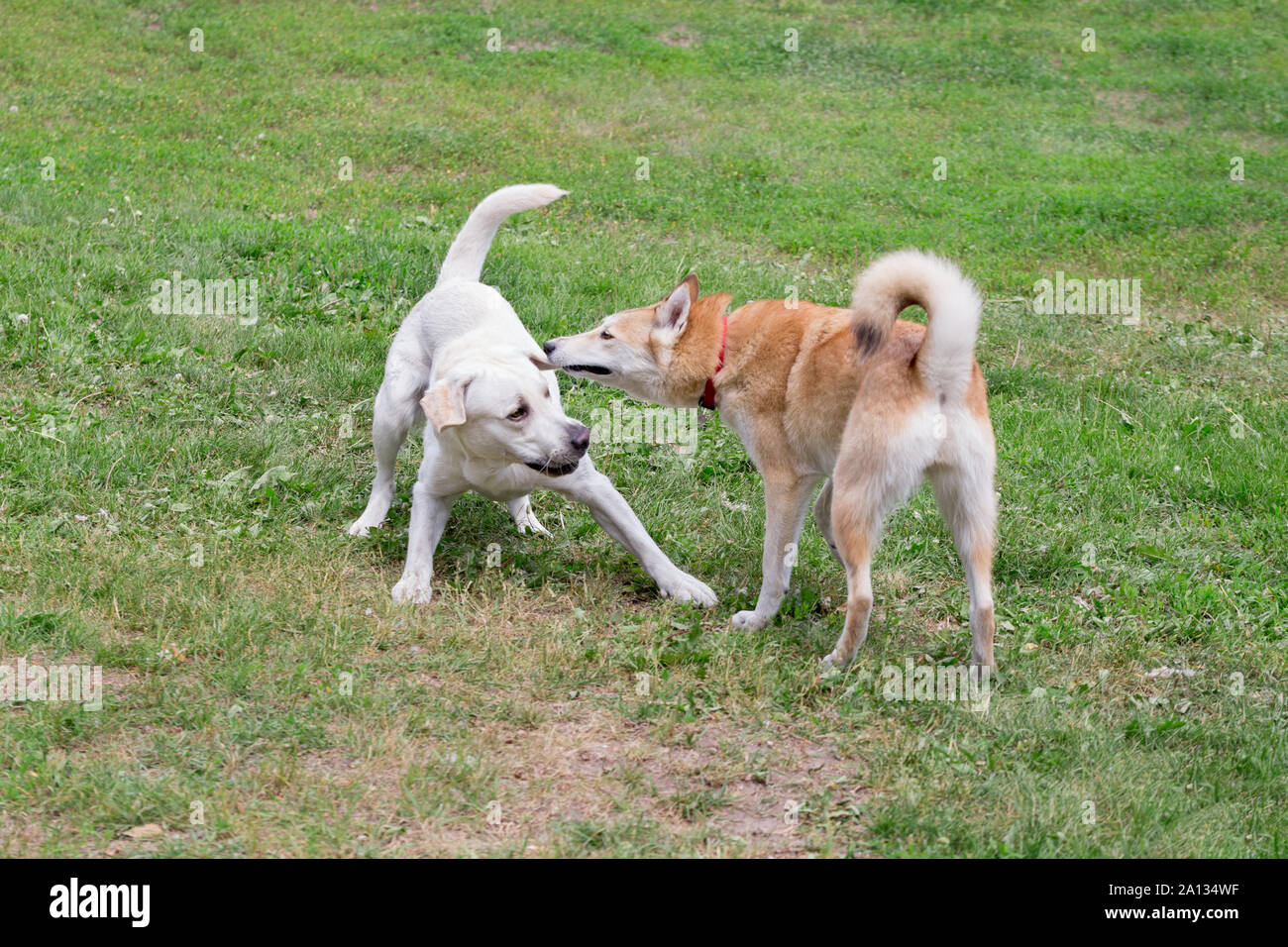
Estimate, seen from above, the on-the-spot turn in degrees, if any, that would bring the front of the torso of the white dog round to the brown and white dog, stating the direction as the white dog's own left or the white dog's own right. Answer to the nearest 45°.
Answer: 0° — it already faces it

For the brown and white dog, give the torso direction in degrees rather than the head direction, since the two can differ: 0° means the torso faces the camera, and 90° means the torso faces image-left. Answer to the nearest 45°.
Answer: approximately 135°

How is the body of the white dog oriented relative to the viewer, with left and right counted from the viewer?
facing the viewer and to the right of the viewer

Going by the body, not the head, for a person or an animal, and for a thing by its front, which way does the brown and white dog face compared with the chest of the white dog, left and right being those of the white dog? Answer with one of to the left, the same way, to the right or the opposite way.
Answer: the opposite way
